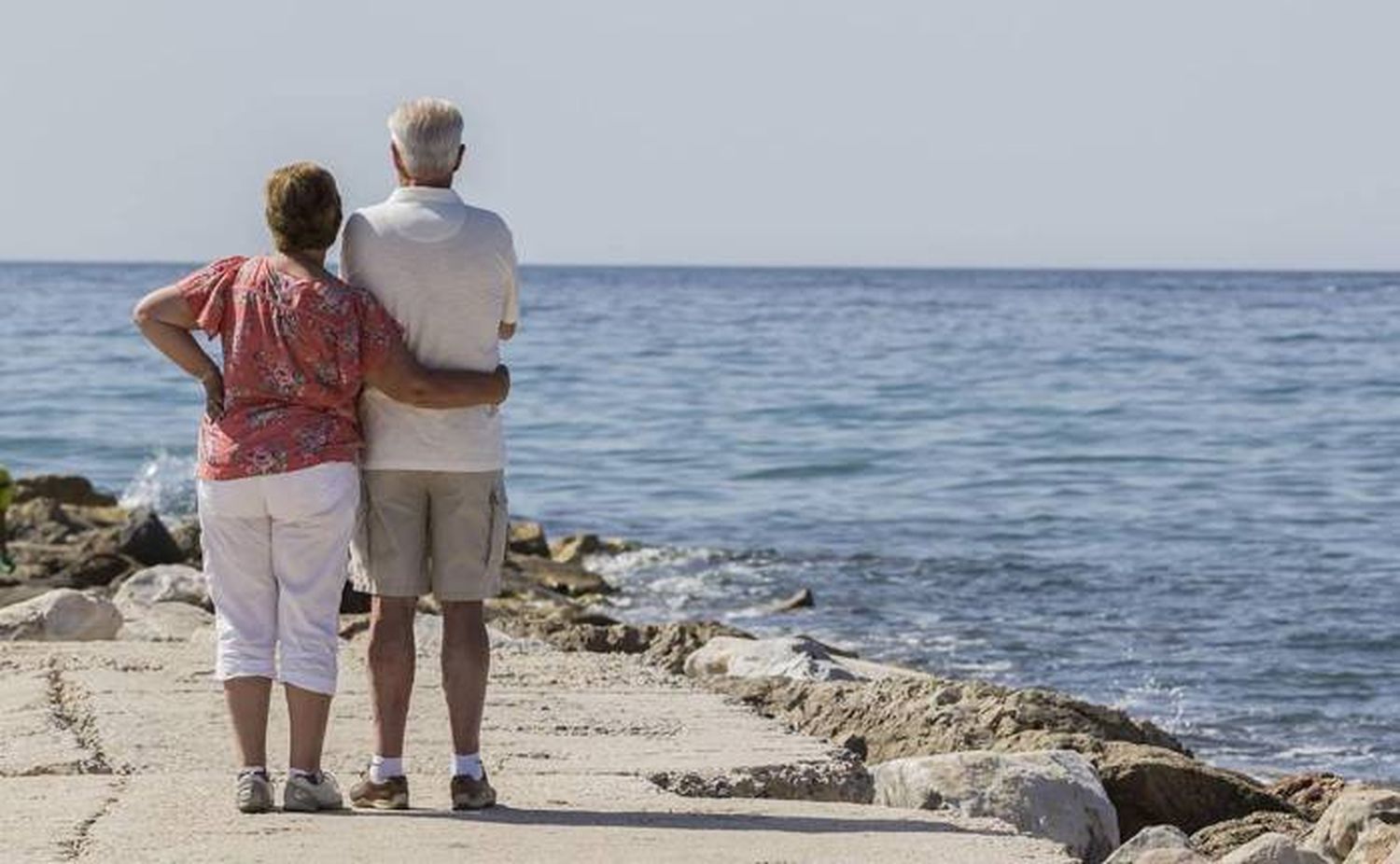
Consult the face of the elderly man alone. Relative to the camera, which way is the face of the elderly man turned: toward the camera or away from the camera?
away from the camera

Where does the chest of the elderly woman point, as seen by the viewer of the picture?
away from the camera

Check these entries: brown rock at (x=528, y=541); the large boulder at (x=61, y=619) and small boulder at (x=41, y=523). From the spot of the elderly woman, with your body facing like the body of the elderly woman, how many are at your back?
0

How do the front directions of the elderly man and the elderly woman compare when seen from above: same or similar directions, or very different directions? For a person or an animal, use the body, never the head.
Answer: same or similar directions

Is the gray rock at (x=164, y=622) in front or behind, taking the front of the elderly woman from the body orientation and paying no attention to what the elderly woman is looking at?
in front

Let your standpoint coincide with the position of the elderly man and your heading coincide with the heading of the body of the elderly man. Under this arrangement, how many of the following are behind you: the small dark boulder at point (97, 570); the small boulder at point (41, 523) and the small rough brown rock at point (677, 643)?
0

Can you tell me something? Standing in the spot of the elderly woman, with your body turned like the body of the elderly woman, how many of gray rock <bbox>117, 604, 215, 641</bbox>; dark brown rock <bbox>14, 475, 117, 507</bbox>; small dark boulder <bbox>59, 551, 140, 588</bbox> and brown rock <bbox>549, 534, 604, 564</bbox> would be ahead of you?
4

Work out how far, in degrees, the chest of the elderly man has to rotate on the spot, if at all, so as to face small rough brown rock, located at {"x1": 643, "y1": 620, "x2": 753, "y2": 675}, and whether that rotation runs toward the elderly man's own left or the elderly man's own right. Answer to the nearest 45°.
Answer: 0° — they already face it

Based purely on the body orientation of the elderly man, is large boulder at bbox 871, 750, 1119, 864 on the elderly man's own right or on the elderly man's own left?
on the elderly man's own right

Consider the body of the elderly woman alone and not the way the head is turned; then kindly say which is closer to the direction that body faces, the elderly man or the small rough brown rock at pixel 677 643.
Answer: the small rough brown rock

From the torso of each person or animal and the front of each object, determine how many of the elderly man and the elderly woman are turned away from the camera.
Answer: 2

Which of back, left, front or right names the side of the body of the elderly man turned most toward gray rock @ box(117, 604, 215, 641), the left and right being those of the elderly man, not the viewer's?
front

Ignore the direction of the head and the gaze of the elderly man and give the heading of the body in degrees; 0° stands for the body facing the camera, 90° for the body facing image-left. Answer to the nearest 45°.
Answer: approximately 180°

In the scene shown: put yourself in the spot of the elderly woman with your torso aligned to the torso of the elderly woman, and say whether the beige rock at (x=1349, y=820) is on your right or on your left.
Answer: on your right

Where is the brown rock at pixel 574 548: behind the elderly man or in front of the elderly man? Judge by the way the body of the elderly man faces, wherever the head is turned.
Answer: in front

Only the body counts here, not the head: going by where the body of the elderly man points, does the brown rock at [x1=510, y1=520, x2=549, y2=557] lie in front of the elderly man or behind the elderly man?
in front

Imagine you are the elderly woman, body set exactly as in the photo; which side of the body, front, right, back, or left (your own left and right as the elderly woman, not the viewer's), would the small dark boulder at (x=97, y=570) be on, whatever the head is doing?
front

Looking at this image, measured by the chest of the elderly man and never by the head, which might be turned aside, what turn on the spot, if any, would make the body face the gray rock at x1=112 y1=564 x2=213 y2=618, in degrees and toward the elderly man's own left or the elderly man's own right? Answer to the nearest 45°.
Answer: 0° — they already face it
